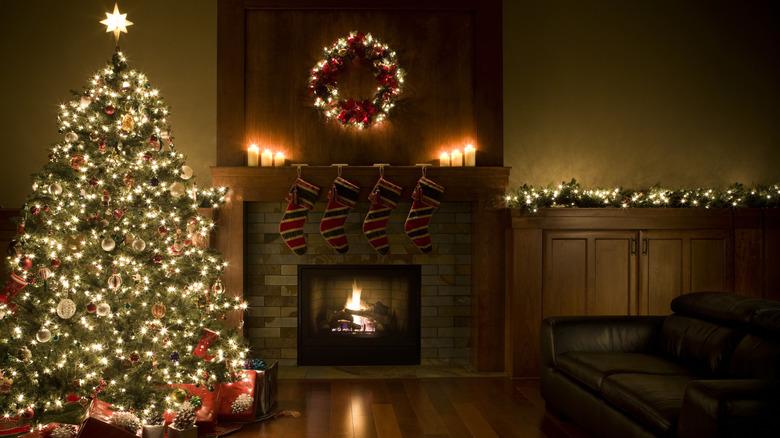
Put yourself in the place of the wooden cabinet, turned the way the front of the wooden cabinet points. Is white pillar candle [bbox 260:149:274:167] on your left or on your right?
on your right

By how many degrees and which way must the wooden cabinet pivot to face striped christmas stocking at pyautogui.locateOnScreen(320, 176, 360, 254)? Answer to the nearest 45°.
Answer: approximately 90° to its right

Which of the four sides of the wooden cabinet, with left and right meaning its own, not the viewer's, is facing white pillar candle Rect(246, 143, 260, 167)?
right

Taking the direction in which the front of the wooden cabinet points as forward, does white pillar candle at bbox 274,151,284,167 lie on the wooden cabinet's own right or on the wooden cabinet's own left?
on the wooden cabinet's own right

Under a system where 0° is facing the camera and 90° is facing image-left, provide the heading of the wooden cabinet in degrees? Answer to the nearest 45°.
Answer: approximately 0°

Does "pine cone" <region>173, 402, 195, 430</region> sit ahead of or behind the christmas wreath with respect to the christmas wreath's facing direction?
ahead

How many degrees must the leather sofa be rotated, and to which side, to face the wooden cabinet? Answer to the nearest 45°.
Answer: approximately 135° to its right

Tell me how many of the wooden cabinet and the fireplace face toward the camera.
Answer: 2

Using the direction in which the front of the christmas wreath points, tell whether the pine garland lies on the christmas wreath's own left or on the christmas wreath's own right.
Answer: on the christmas wreath's own left
